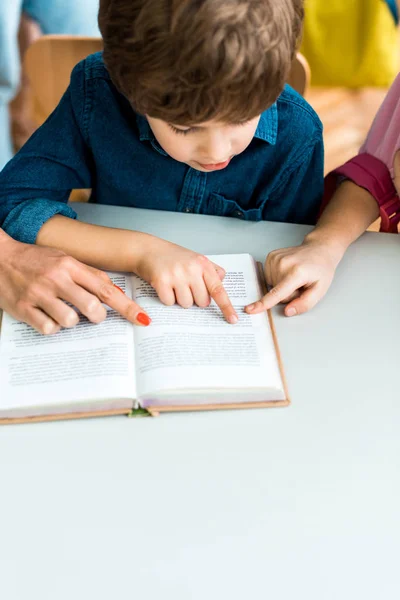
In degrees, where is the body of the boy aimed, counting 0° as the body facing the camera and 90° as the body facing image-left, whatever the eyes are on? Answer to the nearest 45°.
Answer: approximately 0°
